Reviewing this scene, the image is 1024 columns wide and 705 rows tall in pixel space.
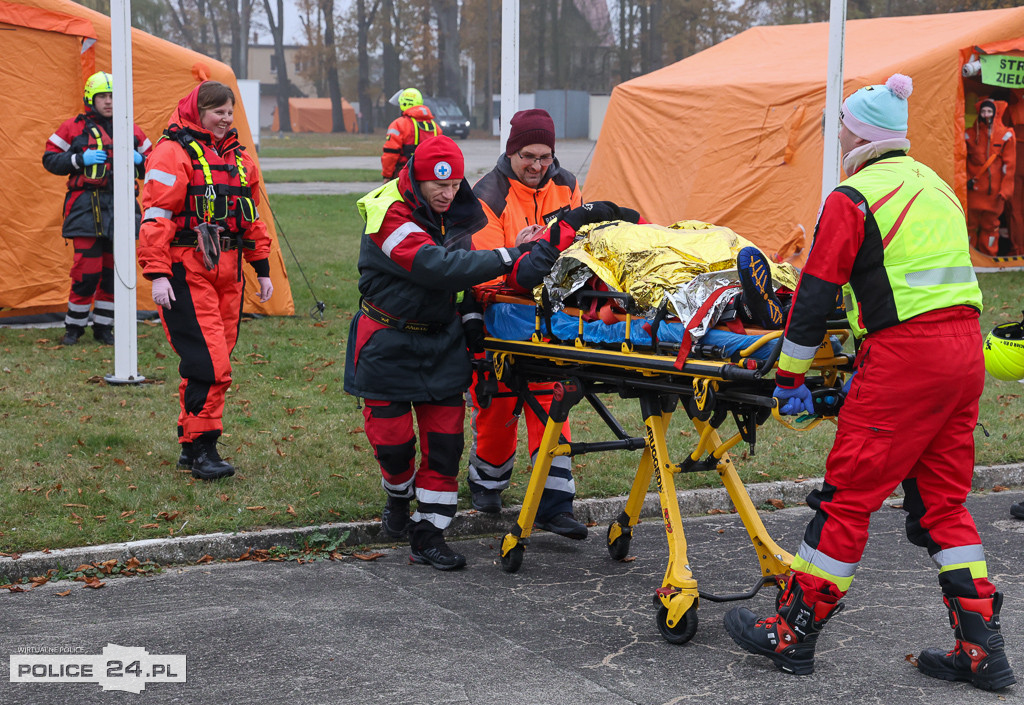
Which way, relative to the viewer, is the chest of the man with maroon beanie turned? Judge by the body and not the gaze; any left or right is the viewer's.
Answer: facing the viewer and to the right of the viewer

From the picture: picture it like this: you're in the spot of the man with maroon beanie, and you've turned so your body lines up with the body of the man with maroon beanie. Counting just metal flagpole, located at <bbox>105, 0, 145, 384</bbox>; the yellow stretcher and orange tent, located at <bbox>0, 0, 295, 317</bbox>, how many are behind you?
2

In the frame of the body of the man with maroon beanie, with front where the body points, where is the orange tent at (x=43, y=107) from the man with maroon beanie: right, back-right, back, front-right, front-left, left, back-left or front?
back

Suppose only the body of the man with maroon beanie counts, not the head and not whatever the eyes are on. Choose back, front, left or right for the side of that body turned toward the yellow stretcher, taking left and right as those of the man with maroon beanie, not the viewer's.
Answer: front

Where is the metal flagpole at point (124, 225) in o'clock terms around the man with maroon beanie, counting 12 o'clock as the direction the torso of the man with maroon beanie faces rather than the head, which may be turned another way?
The metal flagpole is roughly at 6 o'clock from the man with maroon beanie.

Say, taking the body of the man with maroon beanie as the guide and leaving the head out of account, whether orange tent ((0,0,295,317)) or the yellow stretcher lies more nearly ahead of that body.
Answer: the yellow stretcher

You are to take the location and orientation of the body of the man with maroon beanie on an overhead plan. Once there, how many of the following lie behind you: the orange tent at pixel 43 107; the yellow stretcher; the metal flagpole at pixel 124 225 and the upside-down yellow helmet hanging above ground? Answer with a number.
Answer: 2

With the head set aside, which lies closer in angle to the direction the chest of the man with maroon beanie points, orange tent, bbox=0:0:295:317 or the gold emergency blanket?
the gold emergency blanket

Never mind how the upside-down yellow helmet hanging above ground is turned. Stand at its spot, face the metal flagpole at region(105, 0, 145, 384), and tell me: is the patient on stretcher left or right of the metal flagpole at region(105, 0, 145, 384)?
left

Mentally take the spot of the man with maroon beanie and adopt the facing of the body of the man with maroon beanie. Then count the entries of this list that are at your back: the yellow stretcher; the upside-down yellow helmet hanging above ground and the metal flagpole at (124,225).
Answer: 1
